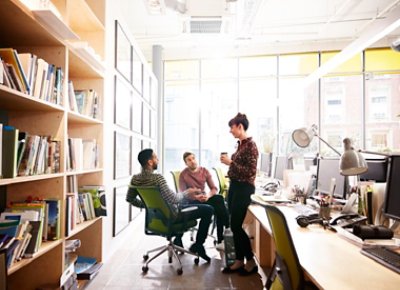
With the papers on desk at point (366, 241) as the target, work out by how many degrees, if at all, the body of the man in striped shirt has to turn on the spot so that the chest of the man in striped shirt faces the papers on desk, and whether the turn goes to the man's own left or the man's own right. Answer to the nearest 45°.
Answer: approximately 90° to the man's own right

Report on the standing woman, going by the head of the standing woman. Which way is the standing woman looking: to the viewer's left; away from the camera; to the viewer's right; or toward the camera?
to the viewer's left

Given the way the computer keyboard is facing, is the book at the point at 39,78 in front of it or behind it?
in front

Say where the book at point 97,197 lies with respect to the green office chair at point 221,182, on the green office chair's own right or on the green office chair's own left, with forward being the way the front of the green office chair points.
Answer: on the green office chair's own right

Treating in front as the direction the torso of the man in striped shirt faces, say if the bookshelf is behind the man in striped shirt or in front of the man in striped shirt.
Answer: behind

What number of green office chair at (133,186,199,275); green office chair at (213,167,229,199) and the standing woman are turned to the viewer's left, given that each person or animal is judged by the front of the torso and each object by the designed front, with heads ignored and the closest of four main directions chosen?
1

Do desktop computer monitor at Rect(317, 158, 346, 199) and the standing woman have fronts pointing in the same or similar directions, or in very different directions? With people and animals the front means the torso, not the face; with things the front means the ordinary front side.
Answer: same or similar directions

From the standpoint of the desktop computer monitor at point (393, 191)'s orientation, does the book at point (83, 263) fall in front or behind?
in front

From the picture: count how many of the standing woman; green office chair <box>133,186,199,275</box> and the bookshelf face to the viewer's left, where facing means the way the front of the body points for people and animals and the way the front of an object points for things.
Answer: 1

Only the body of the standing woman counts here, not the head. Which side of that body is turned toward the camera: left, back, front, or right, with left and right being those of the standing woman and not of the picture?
left

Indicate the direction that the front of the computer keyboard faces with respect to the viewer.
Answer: facing the viewer and to the left of the viewer

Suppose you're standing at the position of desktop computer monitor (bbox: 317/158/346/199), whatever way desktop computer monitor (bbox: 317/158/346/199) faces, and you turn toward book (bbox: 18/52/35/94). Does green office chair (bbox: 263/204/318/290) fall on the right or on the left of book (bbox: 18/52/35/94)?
left
